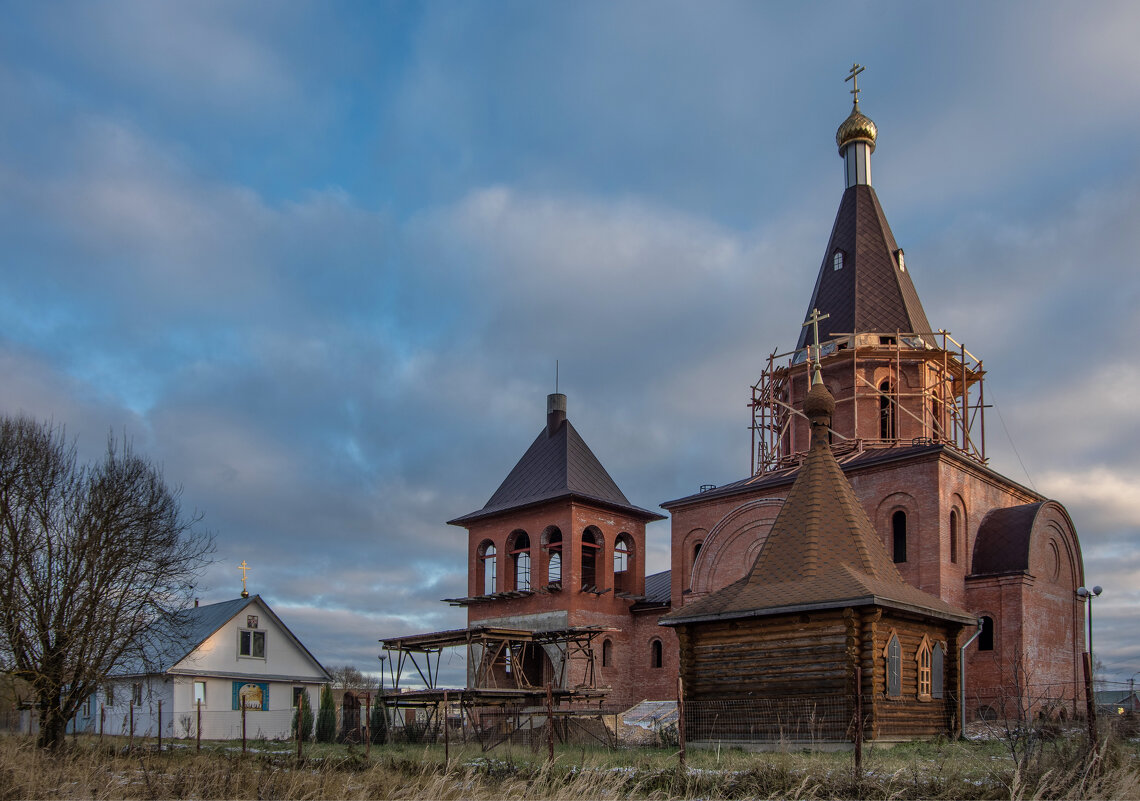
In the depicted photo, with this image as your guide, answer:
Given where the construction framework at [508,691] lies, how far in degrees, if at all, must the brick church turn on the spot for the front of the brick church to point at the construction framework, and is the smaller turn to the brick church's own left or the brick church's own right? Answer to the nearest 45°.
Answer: approximately 45° to the brick church's own left

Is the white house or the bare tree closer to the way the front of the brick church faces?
the white house

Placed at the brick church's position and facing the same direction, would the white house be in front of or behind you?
in front

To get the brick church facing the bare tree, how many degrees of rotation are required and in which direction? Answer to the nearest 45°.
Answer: approximately 45° to its left

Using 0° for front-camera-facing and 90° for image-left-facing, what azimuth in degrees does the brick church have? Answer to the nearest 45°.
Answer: approximately 90°

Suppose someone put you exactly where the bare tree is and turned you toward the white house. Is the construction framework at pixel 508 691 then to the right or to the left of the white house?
right
